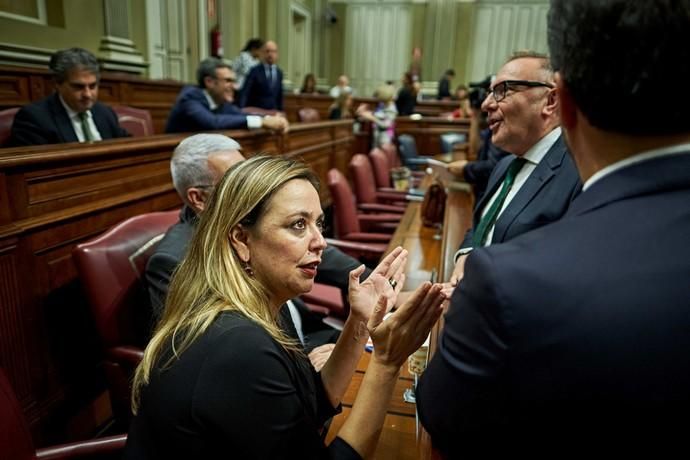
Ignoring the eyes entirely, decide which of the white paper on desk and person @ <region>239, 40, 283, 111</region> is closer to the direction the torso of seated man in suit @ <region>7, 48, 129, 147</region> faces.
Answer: the white paper on desk

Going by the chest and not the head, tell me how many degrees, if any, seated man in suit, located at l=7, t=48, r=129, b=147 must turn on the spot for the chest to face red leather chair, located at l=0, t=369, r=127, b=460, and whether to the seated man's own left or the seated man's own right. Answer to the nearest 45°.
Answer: approximately 45° to the seated man's own right

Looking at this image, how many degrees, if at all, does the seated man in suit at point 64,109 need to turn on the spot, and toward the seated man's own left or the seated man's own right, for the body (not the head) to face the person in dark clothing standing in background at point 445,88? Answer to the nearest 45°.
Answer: approximately 90° to the seated man's own left

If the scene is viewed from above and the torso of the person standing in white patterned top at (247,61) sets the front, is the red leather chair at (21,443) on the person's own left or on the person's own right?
on the person's own right

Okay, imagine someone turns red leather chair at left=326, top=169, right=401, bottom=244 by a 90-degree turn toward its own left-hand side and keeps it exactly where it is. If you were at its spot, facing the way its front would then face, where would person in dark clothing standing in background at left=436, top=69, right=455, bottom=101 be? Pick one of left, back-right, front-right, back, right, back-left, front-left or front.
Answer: front

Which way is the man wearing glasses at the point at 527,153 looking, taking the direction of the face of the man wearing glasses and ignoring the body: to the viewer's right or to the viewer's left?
to the viewer's left

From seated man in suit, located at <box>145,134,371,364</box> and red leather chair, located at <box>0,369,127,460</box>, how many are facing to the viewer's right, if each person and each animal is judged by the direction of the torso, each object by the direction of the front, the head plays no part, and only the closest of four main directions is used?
2

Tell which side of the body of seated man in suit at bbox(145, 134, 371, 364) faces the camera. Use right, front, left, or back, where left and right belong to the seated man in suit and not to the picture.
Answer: right

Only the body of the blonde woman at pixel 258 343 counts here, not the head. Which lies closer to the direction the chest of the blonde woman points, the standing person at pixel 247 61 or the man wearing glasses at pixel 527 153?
the man wearing glasses

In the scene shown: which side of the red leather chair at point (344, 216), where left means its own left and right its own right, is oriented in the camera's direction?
right
